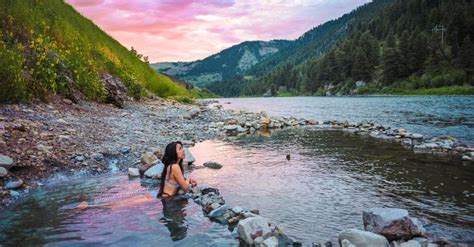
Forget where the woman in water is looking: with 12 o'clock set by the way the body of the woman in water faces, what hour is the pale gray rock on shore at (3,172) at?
The pale gray rock on shore is roughly at 6 o'clock from the woman in water.

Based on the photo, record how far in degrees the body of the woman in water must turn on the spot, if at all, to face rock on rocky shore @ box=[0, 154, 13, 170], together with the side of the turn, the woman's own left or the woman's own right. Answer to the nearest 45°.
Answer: approximately 180°

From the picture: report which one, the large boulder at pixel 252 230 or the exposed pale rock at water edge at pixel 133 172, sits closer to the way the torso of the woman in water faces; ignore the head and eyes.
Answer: the large boulder

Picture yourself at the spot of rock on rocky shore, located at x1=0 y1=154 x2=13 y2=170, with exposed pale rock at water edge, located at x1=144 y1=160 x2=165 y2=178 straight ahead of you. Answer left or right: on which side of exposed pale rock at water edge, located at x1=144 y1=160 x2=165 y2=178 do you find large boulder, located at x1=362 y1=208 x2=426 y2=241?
right

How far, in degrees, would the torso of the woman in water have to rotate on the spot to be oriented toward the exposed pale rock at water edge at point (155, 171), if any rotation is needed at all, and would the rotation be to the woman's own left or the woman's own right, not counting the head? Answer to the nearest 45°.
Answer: approximately 90° to the woman's own left

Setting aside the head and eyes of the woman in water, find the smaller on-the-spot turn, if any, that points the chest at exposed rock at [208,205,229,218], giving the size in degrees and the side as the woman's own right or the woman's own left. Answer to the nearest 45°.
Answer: approximately 45° to the woman's own right

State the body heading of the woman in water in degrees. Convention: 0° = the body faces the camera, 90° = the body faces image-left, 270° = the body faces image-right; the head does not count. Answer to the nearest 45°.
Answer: approximately 270°

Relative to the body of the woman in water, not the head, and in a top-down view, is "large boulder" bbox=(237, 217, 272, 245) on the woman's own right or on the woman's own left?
on the woman's own right

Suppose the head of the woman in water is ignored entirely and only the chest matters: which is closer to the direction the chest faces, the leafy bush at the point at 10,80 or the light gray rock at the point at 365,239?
the light gray rock

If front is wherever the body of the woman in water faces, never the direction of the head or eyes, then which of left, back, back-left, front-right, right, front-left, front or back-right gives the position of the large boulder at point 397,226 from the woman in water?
front-right

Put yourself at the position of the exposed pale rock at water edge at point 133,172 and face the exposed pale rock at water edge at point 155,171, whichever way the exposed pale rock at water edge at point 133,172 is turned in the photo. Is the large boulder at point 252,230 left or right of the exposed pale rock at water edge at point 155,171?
right

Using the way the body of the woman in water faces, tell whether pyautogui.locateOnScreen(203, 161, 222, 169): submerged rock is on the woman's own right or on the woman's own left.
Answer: on the woman's own left

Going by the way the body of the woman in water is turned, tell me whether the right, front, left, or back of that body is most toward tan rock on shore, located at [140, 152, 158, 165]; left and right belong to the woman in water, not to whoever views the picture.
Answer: left

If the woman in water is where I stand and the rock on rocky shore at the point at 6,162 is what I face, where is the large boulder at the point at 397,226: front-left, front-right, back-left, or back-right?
back-left

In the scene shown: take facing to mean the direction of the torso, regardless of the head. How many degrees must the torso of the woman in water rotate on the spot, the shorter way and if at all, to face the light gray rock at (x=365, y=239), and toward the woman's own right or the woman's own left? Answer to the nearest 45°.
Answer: approximately 45° to the woman's own right
